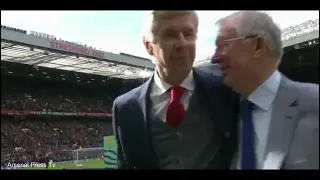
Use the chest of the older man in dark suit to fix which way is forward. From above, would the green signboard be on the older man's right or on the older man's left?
on the older man's right

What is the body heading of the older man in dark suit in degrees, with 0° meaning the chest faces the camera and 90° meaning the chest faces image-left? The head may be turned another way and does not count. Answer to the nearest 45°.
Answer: approximately 0°
